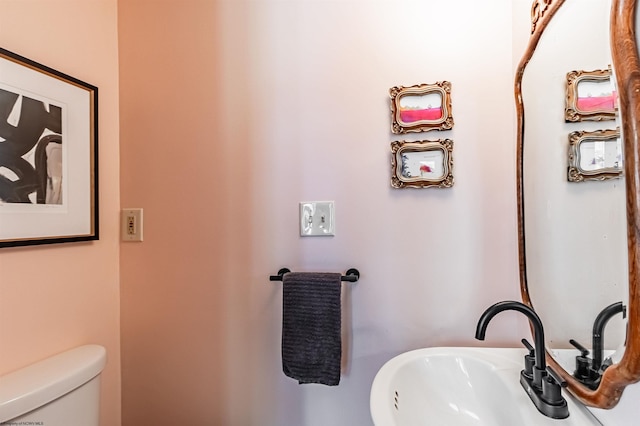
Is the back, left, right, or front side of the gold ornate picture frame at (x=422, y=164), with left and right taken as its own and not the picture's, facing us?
front

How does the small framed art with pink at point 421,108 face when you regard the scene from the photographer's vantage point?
facing the viewer

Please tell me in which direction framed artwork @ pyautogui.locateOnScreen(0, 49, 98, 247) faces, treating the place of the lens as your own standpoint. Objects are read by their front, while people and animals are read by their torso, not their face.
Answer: facing the viewer and to the right of the viewer

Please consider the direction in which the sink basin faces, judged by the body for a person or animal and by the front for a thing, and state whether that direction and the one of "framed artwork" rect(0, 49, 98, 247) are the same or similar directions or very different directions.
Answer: very different directions

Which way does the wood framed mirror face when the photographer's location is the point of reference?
facing the viewer and to the left of the viewer

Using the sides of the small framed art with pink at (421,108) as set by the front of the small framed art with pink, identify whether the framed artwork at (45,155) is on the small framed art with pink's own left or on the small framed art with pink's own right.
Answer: on the small framed art with pink's own right

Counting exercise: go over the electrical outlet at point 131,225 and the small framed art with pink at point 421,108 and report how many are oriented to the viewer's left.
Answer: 0

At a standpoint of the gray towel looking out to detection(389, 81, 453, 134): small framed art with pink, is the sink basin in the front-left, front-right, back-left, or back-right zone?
front-right

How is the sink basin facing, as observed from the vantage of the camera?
facing to the left of the viewer

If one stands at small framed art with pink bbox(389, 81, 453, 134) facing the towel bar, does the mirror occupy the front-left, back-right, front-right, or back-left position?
back-left

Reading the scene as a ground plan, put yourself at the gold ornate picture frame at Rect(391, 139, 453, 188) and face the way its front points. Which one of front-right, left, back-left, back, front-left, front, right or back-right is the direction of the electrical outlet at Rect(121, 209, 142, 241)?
right

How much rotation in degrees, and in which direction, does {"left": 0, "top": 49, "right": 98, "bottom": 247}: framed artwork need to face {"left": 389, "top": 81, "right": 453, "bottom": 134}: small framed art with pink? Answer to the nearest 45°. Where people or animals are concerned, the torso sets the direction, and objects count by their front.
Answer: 0° — it already faces it
